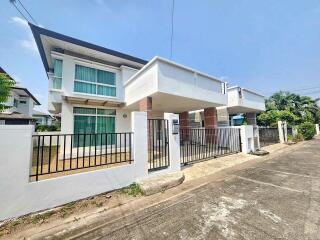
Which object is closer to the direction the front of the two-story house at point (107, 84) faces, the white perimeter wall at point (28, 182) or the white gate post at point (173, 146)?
the white gate post

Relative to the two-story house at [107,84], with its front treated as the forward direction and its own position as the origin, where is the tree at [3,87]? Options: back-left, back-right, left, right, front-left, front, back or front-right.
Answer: back-right

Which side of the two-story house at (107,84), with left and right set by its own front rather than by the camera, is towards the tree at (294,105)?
left

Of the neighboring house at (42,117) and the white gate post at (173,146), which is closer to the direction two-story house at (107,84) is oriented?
the white gate post

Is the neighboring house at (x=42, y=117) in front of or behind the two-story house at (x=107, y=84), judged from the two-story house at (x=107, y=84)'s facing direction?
behind

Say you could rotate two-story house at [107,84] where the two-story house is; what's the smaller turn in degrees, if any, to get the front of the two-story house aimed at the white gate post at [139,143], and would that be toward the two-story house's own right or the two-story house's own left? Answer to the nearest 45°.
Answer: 0° — it already faces it

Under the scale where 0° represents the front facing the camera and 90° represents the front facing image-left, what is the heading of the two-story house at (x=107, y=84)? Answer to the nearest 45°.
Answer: approximately 315°

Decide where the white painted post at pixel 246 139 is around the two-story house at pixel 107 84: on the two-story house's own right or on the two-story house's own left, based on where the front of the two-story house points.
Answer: on the two-story house's own left

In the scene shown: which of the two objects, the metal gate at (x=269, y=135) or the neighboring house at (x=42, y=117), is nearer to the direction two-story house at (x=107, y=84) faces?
the metal gate

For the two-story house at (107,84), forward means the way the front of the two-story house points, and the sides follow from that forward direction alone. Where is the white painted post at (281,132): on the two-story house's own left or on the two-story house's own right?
on the two-story house's own left
